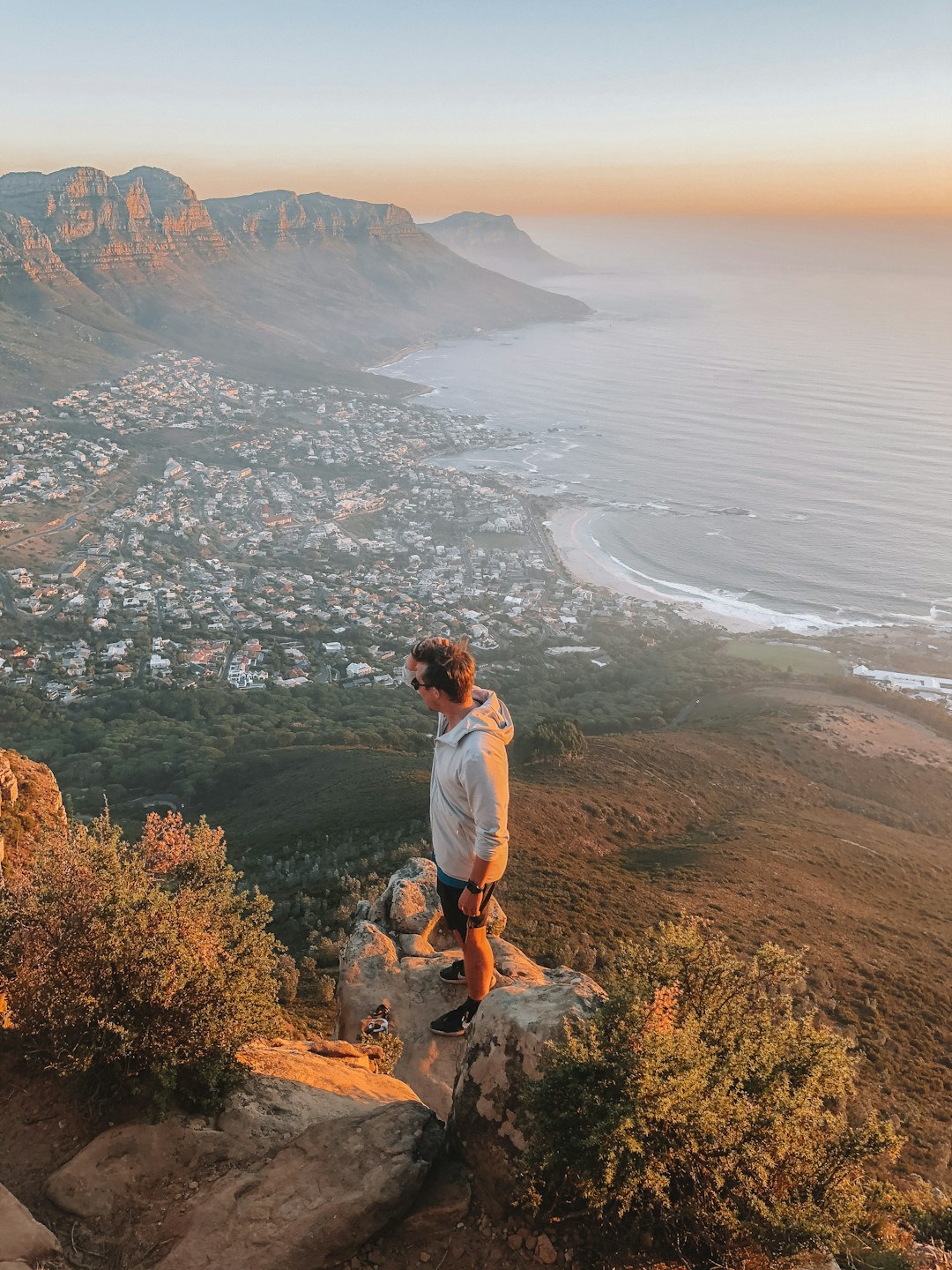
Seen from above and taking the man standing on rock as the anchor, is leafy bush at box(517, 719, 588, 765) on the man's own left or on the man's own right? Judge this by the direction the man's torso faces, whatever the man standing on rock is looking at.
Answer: on the man's own right

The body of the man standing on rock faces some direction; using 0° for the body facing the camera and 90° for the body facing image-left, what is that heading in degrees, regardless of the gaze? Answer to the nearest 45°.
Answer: approximately 90°

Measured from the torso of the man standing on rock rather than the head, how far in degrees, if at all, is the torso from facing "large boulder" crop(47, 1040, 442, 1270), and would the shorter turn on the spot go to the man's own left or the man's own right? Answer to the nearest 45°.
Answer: approximately 45° to the man's own left

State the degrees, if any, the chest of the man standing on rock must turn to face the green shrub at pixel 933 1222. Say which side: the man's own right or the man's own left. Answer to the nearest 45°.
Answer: approximately 180°

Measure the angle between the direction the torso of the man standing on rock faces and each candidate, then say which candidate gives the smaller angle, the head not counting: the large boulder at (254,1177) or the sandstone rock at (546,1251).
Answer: the large boulder

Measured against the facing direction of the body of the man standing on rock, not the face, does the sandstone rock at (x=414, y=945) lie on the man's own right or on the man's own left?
on the man's own right

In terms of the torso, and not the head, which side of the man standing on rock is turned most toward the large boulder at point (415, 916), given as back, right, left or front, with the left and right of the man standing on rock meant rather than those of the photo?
right
